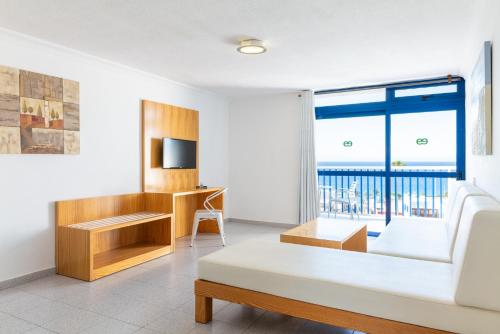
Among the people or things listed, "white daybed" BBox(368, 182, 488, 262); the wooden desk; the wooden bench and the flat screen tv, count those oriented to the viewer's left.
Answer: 1

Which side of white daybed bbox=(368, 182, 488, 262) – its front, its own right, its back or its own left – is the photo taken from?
left

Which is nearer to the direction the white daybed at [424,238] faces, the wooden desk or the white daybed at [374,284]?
the wooden desk

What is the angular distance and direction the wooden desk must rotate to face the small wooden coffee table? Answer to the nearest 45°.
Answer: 0° — it already faces it

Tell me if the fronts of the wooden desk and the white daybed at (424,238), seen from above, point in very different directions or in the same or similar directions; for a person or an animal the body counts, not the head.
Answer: very different directions

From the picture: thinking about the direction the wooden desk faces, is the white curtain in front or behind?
in front

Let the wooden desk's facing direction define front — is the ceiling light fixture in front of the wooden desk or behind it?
in front

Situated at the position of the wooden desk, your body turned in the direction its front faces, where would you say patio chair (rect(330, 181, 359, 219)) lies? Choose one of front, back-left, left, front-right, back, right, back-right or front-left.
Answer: front-left

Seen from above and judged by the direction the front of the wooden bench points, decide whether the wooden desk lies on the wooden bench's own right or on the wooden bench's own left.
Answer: on the wooden bench's own left

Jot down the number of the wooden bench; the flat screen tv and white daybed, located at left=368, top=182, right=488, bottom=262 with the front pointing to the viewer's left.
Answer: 1

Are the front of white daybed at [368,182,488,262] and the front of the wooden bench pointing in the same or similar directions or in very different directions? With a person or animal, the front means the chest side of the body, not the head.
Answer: very different directions

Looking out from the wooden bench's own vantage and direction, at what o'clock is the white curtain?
The white curtain is roughly at 10 o'clock from the wooden bench.

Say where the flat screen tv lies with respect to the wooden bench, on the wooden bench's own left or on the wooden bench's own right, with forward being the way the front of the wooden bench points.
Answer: on the wooden bench's own left

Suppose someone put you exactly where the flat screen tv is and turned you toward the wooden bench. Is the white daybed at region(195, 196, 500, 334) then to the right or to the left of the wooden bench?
left

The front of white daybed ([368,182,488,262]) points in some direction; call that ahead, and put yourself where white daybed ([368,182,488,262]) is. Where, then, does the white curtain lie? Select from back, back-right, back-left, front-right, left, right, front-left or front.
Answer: front-right

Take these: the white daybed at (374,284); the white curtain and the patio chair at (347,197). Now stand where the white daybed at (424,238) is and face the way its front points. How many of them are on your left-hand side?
1

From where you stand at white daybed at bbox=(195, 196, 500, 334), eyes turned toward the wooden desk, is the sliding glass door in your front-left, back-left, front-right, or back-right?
front-right
